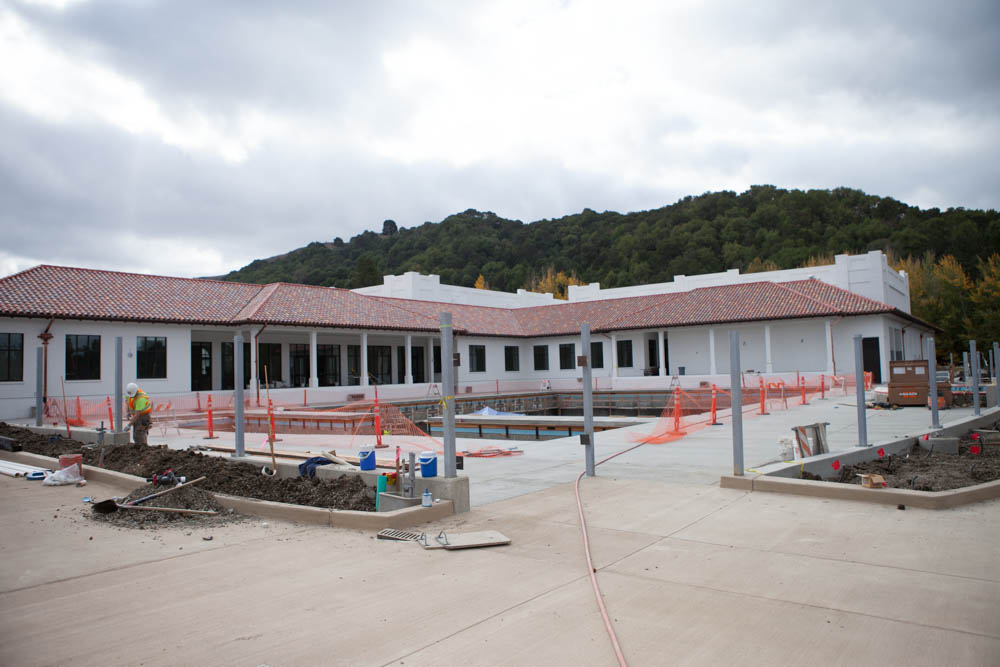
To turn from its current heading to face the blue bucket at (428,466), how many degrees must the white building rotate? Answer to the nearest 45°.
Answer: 0° — it already faces it

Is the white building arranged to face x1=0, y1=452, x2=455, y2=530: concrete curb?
yes

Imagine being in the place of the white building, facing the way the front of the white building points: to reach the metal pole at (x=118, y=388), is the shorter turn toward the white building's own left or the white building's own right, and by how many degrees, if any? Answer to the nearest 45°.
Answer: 0° — it already faces it

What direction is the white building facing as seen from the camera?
toward the camera

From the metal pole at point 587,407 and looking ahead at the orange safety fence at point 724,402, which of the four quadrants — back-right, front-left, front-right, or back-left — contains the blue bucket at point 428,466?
back-left

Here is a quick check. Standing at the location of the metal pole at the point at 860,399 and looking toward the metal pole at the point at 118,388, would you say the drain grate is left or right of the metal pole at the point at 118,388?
left

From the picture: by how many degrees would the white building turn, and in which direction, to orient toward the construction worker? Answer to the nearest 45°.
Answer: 0° — it already faces them

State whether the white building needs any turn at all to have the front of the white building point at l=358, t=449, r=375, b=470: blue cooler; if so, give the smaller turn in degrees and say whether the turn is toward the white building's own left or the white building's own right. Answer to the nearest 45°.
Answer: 0° — it already faces it

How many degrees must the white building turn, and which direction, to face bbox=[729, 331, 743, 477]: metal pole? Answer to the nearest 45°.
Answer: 0° — it already faces it

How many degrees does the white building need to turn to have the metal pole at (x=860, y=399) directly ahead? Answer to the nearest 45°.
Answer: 0° — it already faces it

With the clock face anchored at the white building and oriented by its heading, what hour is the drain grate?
The drain grate is roughly at 12 o'clock from the white building.

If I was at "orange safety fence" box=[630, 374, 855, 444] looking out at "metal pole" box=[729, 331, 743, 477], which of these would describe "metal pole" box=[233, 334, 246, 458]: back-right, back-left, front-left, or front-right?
front-right

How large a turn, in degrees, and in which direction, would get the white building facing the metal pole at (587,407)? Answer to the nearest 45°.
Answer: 0° — it already faces it

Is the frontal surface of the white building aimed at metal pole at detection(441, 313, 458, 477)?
yes
